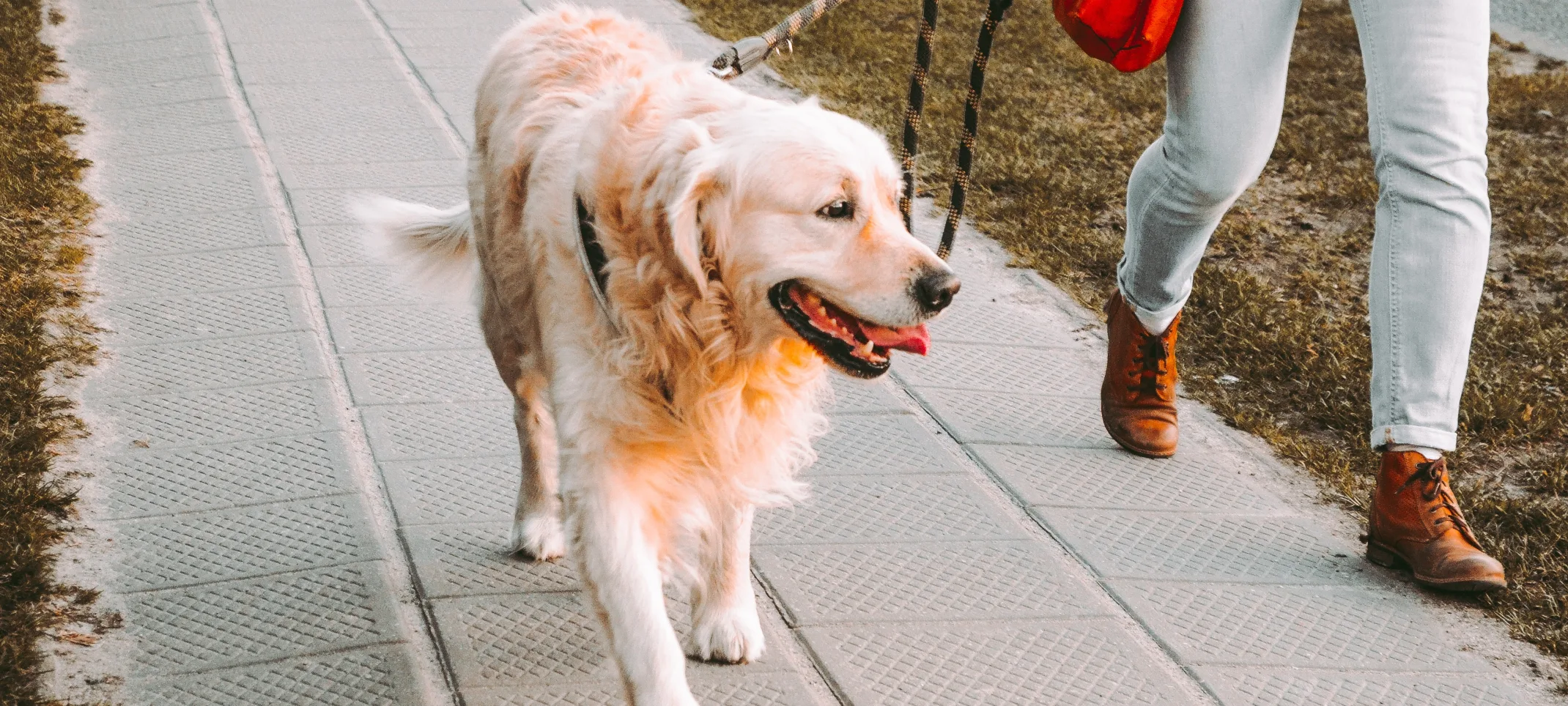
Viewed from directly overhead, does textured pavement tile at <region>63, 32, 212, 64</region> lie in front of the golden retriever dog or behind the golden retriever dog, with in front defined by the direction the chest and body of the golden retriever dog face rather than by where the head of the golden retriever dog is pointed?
behind

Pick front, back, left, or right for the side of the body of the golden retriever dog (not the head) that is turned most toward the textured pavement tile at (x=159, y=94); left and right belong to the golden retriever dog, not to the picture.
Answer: back

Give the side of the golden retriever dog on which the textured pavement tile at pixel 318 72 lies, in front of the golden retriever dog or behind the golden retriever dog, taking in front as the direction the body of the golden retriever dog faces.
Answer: behind

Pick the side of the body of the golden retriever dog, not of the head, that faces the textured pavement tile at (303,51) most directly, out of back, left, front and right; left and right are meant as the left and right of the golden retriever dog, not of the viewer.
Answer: back

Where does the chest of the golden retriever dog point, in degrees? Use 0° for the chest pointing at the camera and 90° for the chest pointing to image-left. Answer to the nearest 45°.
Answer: approximately 315°

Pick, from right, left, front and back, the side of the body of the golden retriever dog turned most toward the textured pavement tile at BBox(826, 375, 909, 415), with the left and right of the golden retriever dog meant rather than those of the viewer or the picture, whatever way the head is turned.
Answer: left

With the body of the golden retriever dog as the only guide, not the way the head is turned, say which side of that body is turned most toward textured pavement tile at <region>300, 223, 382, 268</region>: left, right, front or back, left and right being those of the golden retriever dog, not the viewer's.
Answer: back

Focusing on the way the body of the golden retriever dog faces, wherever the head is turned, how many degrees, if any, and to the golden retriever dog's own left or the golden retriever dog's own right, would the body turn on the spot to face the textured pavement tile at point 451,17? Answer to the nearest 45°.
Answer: approximately 135° to the golden retriever dog's own left

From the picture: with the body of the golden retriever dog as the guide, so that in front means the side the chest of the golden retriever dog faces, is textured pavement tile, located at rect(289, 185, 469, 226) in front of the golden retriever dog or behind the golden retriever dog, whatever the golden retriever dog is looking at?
behind
